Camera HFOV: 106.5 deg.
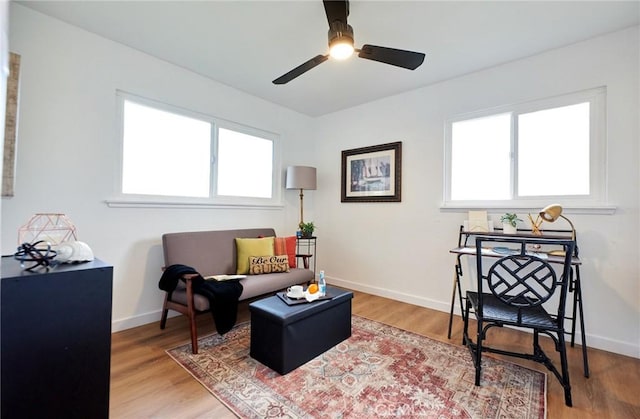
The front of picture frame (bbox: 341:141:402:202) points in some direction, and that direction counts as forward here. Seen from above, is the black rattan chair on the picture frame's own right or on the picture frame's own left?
on the picture frame's own left

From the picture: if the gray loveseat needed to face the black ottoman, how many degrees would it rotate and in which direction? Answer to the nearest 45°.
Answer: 0° — it already faces it

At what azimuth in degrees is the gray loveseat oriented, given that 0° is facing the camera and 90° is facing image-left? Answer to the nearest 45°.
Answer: approximately 315°

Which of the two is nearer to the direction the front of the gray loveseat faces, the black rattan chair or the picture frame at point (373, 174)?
the black rattan chair

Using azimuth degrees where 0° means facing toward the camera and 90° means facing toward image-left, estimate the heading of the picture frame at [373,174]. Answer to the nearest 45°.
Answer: approximately 45°

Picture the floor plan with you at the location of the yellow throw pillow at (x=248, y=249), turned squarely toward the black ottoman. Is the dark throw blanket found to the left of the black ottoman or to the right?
right

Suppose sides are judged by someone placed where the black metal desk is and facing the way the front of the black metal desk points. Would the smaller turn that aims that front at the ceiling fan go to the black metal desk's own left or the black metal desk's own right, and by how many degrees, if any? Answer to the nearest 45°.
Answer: approximately 45° to the black metal desk's own right

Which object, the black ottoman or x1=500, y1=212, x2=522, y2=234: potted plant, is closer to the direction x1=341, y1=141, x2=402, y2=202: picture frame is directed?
the black ottoman
